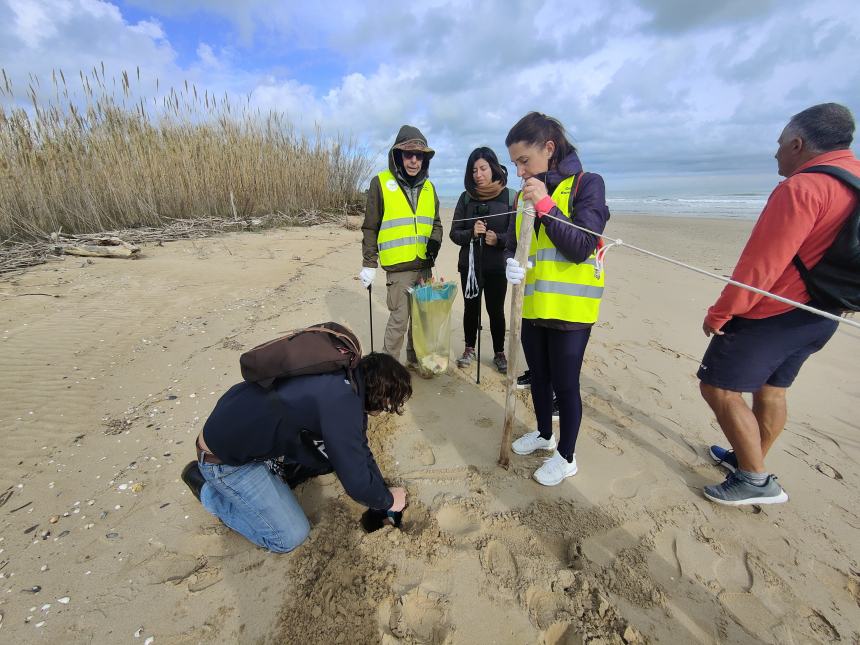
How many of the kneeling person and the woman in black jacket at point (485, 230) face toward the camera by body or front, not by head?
1

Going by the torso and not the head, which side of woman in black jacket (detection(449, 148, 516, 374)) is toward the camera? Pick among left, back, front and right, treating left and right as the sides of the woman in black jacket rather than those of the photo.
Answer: front

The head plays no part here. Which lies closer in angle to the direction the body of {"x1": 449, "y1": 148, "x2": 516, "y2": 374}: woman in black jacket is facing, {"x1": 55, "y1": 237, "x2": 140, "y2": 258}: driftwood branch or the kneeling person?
the kneeling person

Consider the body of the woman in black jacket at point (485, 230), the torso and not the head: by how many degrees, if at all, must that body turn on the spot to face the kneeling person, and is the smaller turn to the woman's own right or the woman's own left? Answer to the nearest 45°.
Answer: approximately 45° to the woman's own right

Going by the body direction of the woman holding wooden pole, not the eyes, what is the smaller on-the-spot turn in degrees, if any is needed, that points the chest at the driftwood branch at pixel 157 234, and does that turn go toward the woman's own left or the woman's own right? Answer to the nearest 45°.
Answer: approximately 90° to the woman's own right

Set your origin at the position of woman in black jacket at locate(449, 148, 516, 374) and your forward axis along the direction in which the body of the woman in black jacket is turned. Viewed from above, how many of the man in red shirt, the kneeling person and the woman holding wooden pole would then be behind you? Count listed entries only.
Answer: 0

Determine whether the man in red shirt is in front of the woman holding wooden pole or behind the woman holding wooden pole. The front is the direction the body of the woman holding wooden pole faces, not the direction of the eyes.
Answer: behind

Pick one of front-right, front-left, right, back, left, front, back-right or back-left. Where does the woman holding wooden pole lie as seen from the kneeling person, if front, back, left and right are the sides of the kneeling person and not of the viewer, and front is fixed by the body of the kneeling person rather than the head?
front

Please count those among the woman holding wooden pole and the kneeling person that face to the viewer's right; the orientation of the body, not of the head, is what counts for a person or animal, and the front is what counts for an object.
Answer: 1

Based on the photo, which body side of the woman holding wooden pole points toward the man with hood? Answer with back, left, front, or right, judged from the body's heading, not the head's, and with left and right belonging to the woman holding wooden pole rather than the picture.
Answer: right

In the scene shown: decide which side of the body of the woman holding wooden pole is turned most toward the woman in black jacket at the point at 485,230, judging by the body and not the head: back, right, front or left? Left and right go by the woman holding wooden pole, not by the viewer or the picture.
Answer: right

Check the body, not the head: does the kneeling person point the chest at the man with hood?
no

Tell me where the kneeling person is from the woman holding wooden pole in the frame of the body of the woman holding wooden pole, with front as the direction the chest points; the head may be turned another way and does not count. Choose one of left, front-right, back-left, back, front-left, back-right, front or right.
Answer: front

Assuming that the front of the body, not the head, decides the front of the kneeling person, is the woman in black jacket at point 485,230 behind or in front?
in front

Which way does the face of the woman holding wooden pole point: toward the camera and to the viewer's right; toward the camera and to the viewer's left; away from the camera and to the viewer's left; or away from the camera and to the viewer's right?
toward the camera and to the viewer's left

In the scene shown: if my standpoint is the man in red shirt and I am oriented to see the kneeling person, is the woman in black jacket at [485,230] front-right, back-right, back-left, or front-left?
front-right

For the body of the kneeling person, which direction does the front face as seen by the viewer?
to the viewer's right

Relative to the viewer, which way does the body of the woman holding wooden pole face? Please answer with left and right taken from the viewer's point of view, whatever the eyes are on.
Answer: facing the viewer and to the left of the viewer
